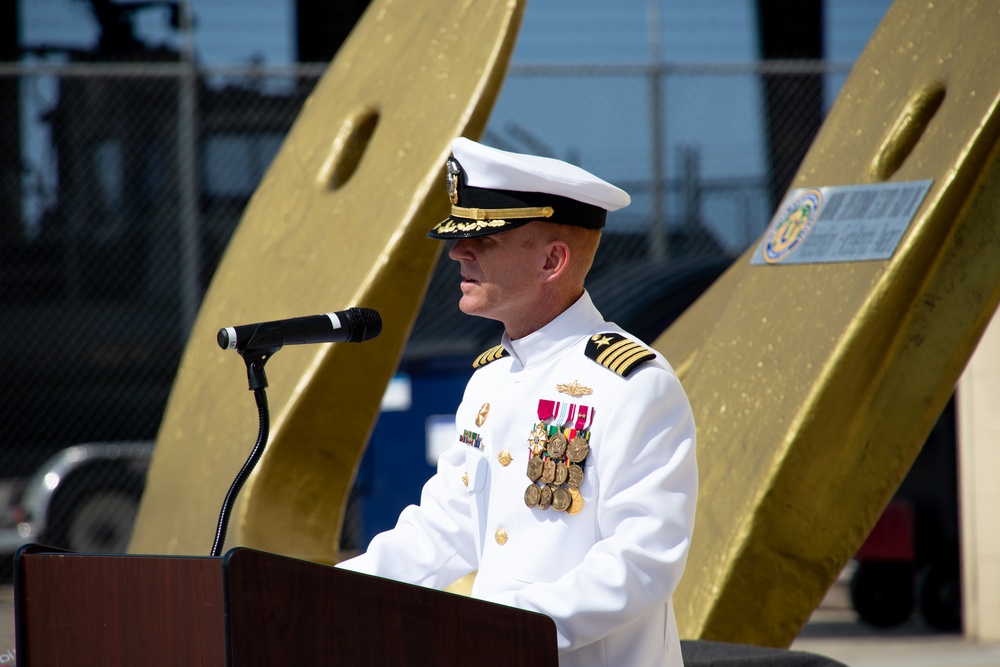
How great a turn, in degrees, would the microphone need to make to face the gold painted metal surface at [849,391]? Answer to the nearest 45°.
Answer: approximately 45° to its left

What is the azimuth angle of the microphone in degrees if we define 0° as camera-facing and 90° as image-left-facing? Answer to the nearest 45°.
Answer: approximately 270°

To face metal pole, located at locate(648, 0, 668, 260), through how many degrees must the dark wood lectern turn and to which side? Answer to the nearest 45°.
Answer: approximately 135° to its right

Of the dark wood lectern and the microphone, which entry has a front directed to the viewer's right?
the microphone

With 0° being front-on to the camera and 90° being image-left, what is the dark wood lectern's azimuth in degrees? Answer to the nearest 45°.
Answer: approximately 45°

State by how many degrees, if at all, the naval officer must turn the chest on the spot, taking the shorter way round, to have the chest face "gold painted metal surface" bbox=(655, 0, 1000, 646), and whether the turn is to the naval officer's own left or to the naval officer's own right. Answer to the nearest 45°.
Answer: approximately 180°

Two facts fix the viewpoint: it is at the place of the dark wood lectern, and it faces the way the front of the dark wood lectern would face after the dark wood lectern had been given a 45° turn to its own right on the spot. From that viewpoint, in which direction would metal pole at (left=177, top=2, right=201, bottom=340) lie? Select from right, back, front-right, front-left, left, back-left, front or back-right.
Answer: right

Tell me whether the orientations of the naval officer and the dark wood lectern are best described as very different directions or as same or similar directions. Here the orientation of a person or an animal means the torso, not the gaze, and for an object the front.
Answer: same or similar directions

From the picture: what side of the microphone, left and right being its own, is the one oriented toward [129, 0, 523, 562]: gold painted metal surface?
left

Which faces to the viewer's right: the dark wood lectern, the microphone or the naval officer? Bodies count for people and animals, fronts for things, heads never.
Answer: the microphone

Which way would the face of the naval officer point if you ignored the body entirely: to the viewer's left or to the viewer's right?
to the viewer's left

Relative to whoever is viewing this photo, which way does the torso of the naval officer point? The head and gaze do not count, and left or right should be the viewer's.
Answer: facing the viewer and to the left of the viewer

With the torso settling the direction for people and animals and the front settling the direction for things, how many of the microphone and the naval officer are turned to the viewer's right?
1

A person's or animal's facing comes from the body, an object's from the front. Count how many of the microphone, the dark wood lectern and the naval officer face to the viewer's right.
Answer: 1
